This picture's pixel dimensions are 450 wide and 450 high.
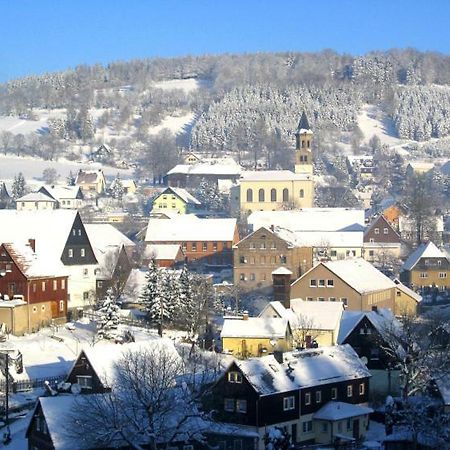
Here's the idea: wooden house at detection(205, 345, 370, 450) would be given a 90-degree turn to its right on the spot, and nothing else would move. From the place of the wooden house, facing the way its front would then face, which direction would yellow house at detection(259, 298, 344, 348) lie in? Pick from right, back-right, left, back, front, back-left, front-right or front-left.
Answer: back-right

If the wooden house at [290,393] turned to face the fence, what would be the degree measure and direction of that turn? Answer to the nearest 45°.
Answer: approximately 135° to its right

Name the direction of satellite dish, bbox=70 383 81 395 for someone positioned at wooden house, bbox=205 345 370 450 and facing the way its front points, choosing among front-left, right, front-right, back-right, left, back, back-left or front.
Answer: back-right

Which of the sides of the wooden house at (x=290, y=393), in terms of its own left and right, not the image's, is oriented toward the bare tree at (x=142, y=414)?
right

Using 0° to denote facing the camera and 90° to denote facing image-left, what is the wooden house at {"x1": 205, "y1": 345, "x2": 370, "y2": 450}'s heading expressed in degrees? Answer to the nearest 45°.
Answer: approximately 315°

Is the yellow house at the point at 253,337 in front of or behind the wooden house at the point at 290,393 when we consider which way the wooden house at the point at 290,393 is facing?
behind

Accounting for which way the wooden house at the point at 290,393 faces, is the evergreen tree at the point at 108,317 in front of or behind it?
behind
